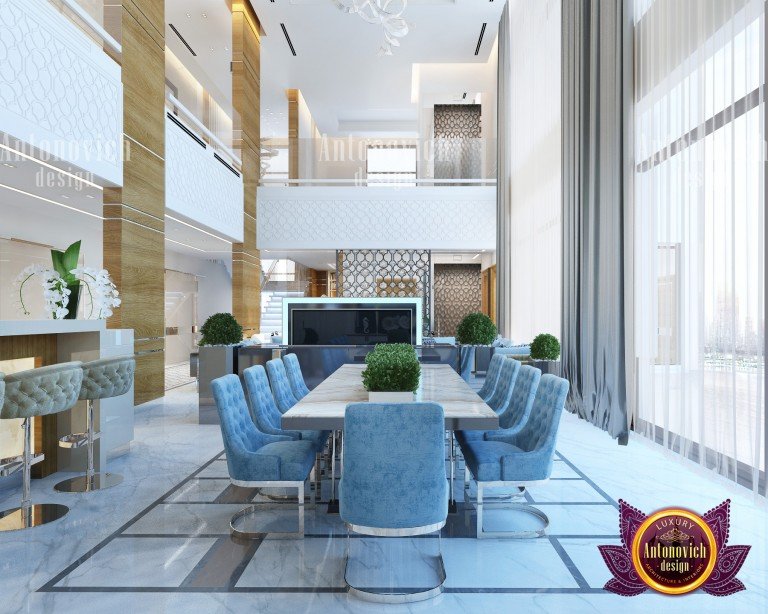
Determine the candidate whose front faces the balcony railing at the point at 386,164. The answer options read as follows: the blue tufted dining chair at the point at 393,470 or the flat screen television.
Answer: the blue tufted dining chair

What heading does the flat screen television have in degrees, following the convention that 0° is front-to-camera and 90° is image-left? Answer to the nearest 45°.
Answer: approximately 0°

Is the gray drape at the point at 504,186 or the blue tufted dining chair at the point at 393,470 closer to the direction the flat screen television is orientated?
the blue tufted dining chair

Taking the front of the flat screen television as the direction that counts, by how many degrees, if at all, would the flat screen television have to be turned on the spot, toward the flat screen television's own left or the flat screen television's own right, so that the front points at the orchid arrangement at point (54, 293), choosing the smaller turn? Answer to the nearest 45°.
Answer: approximately 45° to the flat screen television's own right

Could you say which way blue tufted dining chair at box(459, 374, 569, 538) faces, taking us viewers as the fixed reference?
facing to the left of the viewer

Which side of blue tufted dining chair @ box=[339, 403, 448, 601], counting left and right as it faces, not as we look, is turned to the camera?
back

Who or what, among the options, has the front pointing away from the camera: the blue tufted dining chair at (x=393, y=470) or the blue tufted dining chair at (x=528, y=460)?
the blue tufted dining chair at (x=393, y=470)

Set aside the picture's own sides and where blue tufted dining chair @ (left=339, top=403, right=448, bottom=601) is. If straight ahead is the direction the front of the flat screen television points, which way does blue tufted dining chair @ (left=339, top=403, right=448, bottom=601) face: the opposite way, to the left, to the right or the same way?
the opposite way
